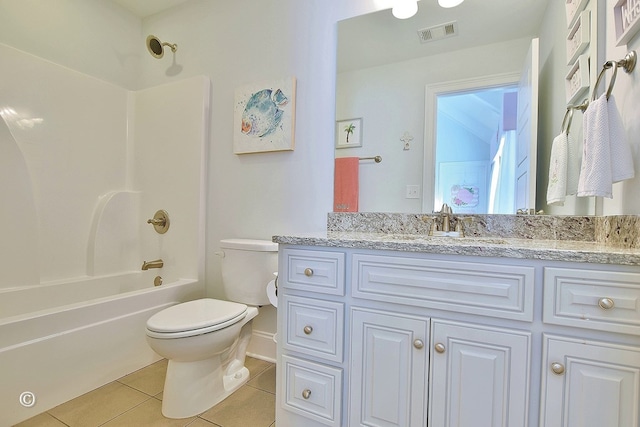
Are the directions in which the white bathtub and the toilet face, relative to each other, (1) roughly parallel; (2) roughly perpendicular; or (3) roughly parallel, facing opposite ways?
roughly perpendicular

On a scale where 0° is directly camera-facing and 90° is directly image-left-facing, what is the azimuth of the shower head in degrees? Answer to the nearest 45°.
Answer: approximately 45°

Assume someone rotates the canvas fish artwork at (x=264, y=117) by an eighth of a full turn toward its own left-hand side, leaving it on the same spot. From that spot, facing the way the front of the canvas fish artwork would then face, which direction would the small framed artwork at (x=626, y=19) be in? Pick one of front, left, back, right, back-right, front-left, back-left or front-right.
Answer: front-left

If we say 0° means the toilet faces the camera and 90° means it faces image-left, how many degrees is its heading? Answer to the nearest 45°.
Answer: approximately 45°

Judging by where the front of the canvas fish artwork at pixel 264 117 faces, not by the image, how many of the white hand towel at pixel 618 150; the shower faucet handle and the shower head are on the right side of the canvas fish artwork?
2

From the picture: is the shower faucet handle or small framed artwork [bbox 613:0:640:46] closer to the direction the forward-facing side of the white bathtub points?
the small framed artwork

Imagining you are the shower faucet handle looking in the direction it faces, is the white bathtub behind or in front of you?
in front

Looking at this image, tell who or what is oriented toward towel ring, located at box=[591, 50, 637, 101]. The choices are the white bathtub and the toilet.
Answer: the white bathtub

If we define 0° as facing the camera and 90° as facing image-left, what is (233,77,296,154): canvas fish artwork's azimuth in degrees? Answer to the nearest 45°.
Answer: approximately 45°
